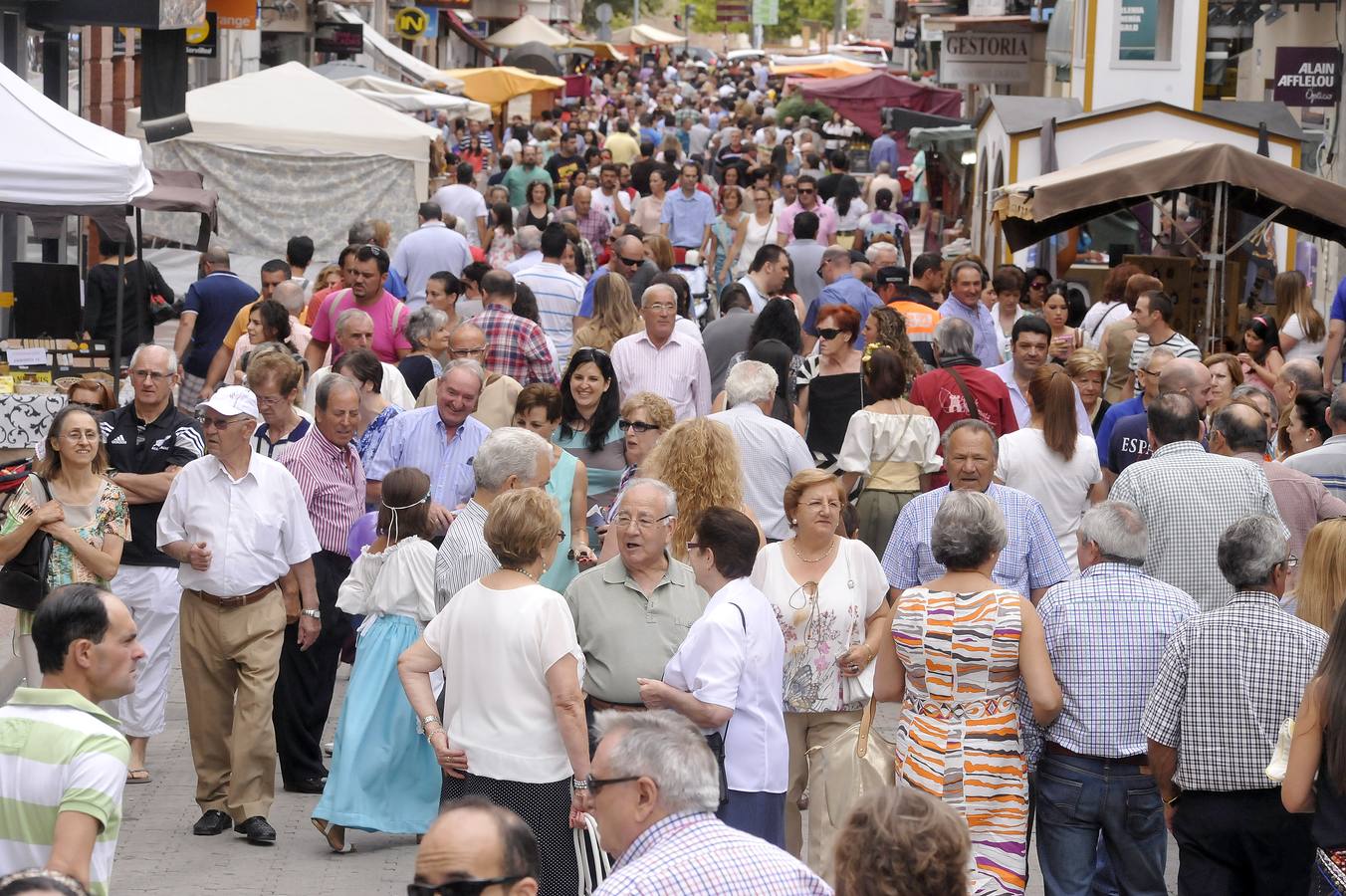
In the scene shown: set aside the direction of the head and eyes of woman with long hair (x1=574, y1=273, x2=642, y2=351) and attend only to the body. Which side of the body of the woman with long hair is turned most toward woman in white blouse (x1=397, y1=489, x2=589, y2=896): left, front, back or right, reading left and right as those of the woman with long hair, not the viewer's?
back

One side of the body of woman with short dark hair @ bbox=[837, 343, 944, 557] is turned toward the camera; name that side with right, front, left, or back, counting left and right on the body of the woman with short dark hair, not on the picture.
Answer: back

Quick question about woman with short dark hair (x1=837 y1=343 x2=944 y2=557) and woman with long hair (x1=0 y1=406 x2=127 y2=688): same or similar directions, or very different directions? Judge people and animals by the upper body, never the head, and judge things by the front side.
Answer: very different directions

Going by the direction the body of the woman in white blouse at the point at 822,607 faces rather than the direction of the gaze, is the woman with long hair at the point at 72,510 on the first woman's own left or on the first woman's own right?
on the first woman's own right

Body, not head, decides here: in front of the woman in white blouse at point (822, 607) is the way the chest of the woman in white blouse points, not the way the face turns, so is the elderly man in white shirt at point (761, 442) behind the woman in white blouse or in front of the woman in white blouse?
behind

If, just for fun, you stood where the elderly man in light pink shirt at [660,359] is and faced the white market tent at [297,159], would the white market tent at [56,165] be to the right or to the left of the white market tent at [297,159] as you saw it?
left

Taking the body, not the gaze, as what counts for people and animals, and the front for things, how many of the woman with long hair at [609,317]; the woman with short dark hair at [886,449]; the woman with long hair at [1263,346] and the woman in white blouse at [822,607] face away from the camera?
2

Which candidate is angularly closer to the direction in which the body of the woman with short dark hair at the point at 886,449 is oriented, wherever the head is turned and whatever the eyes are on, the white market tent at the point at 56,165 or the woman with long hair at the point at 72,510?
the white market tent

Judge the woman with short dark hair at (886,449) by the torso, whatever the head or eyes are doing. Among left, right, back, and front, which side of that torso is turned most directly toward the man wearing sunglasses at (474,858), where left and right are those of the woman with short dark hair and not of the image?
back

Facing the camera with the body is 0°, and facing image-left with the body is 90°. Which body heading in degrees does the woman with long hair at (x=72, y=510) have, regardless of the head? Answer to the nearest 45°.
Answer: approximately 0°

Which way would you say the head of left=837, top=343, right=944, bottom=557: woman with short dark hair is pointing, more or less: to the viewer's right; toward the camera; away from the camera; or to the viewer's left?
away from the camera
